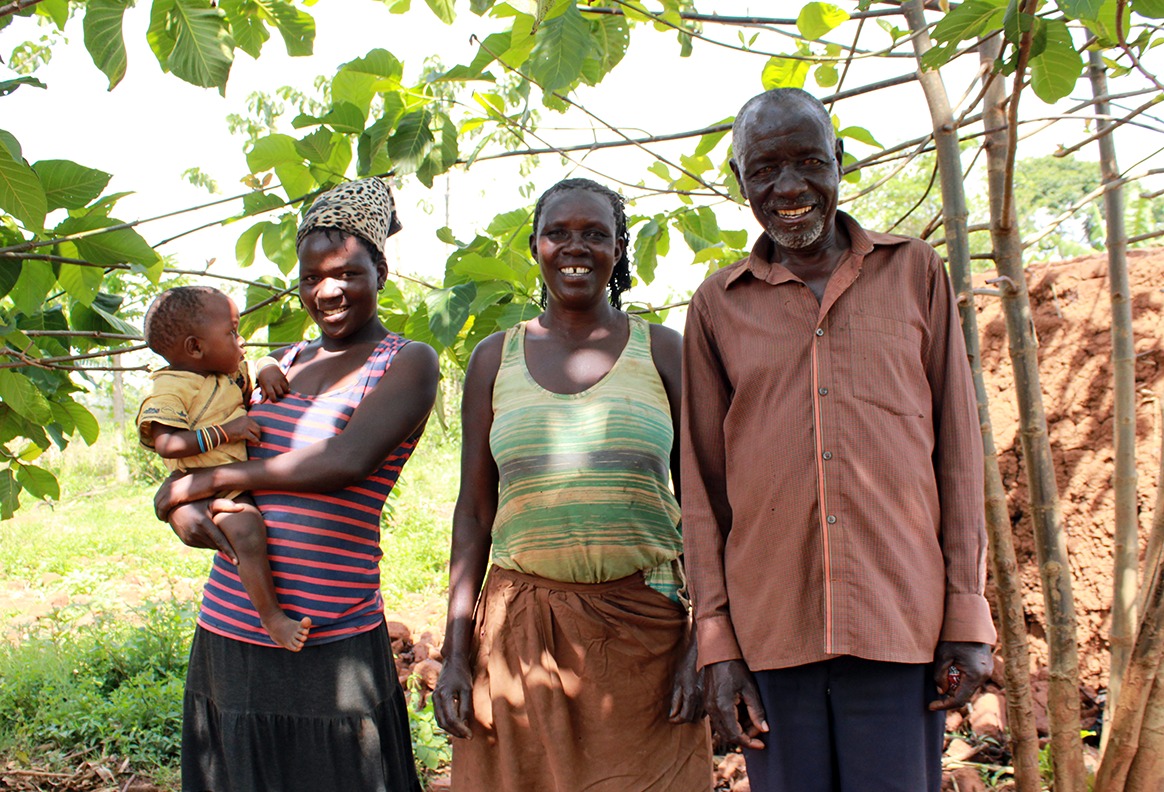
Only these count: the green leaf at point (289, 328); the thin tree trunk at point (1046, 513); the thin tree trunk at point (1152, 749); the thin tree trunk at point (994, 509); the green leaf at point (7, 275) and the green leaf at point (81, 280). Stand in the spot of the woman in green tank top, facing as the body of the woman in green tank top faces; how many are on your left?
3

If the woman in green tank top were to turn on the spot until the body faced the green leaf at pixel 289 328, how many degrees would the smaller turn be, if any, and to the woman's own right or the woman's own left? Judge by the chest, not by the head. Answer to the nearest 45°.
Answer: approximately 135° to the woman's own right

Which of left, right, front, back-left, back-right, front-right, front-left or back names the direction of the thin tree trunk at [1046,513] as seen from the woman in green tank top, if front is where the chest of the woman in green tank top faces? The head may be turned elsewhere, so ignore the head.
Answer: left

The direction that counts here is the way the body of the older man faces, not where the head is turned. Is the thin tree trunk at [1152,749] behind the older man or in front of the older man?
behind

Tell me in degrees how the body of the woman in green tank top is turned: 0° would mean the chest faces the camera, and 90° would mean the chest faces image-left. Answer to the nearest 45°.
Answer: approximately 0°

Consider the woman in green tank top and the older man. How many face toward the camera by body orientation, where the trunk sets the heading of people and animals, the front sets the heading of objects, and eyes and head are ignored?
2

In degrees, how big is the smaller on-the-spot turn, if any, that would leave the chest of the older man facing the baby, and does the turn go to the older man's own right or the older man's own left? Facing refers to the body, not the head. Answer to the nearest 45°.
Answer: approximately 90° to the older man's own right

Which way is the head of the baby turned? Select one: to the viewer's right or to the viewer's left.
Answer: to the viewer's right
